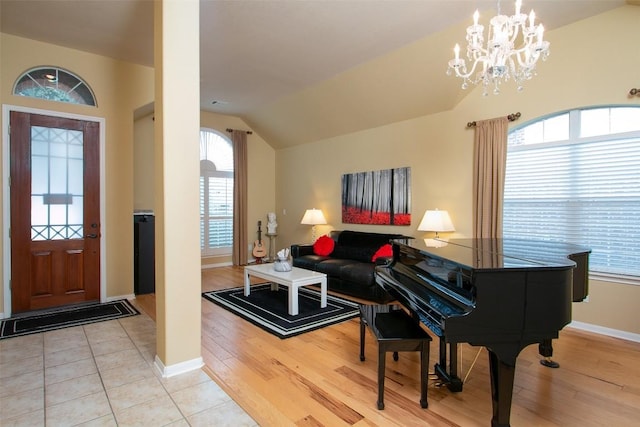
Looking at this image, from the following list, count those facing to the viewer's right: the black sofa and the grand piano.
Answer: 0

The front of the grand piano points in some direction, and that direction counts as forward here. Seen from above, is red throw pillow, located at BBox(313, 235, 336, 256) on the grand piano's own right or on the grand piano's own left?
on the grand piano's own right

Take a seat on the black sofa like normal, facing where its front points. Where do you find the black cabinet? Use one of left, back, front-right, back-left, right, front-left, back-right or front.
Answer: front-right

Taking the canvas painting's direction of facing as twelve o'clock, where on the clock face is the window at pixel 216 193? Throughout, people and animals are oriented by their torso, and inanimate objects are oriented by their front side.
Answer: The window is roughly at 2 o'clock from the canvas painting.

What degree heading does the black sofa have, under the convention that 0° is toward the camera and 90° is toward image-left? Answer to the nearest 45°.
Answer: approximately 45°

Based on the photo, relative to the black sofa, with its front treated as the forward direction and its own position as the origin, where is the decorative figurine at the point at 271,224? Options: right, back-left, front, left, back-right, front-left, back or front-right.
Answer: right

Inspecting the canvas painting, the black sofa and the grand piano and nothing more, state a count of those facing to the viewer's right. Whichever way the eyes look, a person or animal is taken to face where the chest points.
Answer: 0

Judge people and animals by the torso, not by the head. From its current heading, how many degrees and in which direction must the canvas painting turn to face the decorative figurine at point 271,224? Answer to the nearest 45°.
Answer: approximately 90° to its right

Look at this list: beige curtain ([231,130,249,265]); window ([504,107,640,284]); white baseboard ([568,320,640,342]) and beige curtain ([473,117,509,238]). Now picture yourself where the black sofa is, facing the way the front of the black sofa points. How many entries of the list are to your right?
1

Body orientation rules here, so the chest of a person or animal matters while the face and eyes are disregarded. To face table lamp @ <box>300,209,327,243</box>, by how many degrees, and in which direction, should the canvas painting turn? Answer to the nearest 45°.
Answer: approximately 90° to its right

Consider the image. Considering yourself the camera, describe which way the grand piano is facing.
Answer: facing the viewer and to the left of the viewer

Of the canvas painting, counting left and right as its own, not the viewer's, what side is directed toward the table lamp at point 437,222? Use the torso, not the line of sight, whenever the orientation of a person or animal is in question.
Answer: left

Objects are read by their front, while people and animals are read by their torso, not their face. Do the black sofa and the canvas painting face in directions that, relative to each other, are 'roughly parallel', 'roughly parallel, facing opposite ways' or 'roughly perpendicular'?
roughly parallel

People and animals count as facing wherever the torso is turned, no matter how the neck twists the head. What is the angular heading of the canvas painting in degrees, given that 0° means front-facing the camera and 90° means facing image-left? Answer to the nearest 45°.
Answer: approximately 45°

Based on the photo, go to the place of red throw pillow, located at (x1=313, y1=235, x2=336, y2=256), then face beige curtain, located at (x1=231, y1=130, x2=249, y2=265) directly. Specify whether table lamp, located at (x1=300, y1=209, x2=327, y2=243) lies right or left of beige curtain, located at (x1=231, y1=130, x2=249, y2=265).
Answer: right
